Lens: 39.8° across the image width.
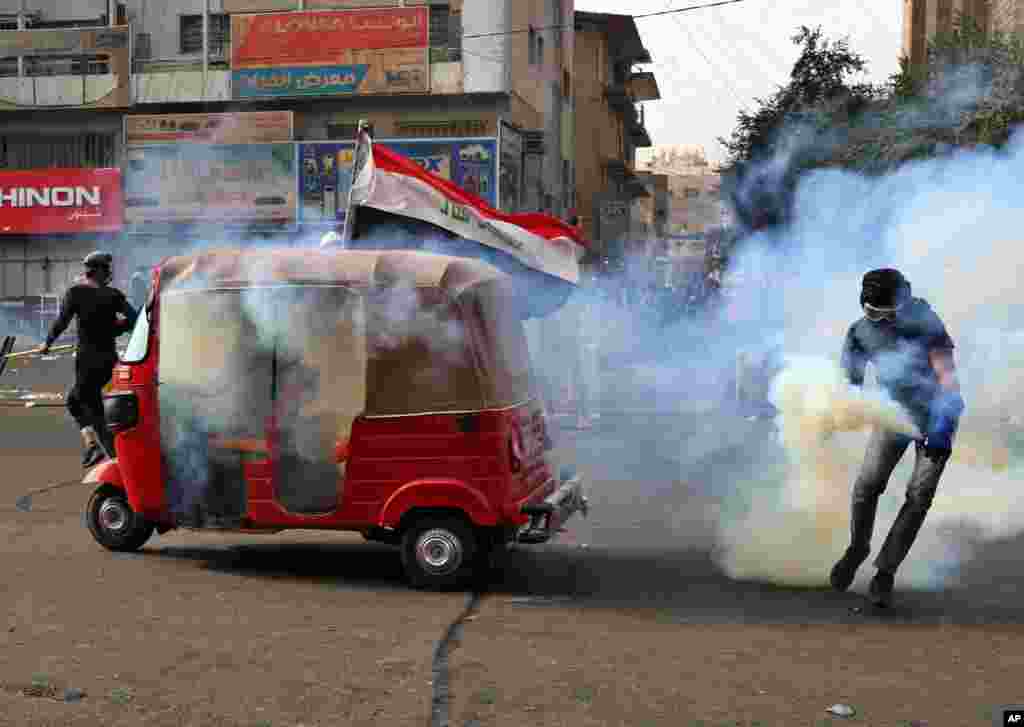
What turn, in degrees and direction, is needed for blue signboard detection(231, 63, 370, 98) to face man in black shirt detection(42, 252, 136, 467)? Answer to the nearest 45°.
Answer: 0° — it already faces them

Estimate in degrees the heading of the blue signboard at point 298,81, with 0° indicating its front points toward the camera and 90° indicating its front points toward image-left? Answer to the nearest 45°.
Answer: approximately 0°

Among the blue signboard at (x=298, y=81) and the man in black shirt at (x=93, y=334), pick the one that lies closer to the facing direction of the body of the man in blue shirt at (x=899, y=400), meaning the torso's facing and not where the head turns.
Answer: the man in black shirt

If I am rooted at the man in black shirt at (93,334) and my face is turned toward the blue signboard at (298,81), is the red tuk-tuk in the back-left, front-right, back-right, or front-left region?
back-right

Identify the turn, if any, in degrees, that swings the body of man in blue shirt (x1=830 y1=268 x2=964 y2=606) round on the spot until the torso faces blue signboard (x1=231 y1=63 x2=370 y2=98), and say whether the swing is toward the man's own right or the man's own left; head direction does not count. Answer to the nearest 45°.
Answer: approximately 90° to the man's own right

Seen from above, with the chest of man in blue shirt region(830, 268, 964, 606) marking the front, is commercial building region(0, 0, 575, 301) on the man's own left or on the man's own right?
on the man's own right

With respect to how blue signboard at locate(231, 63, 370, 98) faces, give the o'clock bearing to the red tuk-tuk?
The red tuk-tuk is roughly at 12 o'clock from the blue signboard.

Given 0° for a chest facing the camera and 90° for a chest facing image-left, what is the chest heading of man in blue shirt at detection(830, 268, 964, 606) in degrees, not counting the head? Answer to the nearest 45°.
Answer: approximately 45°
